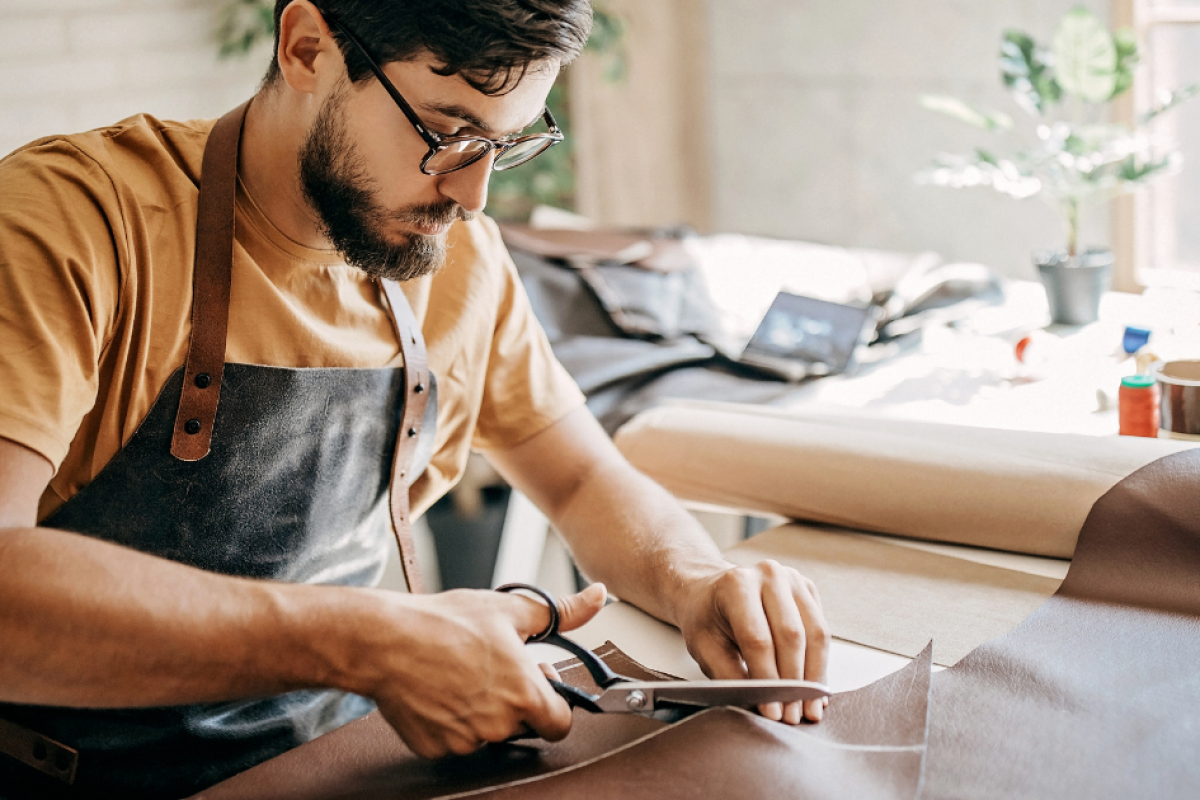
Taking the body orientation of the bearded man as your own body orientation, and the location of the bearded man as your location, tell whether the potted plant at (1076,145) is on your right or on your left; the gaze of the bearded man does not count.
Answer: on your left

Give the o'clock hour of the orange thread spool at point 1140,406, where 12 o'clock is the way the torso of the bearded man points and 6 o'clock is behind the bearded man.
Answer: The orange thread spool is roughly at 10 o'clock from the bearded man.

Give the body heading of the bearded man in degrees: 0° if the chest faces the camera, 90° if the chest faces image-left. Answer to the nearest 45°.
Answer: approximately 315°

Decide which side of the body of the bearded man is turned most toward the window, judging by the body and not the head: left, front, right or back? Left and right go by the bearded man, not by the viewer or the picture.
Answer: left

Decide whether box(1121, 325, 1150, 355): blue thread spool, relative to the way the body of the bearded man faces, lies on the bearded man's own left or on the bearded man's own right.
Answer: on the bearded man's own left
